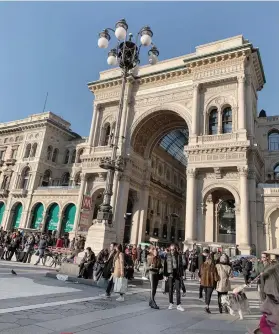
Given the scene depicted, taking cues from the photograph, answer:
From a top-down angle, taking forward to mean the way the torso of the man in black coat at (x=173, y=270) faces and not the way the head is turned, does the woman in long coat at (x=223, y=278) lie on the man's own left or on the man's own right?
on the man's own left

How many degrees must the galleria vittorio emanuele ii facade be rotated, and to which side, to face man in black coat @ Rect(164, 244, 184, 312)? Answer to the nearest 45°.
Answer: approximately 45° to its left

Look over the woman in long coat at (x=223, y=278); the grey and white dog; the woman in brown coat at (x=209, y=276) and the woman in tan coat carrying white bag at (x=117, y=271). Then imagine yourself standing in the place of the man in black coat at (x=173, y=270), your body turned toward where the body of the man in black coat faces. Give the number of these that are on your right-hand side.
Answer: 1

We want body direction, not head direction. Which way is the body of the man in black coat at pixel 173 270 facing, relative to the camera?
toward the camera

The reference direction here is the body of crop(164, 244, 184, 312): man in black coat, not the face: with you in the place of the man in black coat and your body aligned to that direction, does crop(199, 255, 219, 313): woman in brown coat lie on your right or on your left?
on your left

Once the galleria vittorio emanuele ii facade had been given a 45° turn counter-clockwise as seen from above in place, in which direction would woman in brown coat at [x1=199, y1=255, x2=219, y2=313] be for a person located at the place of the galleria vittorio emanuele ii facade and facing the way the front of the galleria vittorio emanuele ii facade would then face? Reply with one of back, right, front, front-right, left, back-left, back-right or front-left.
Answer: front
